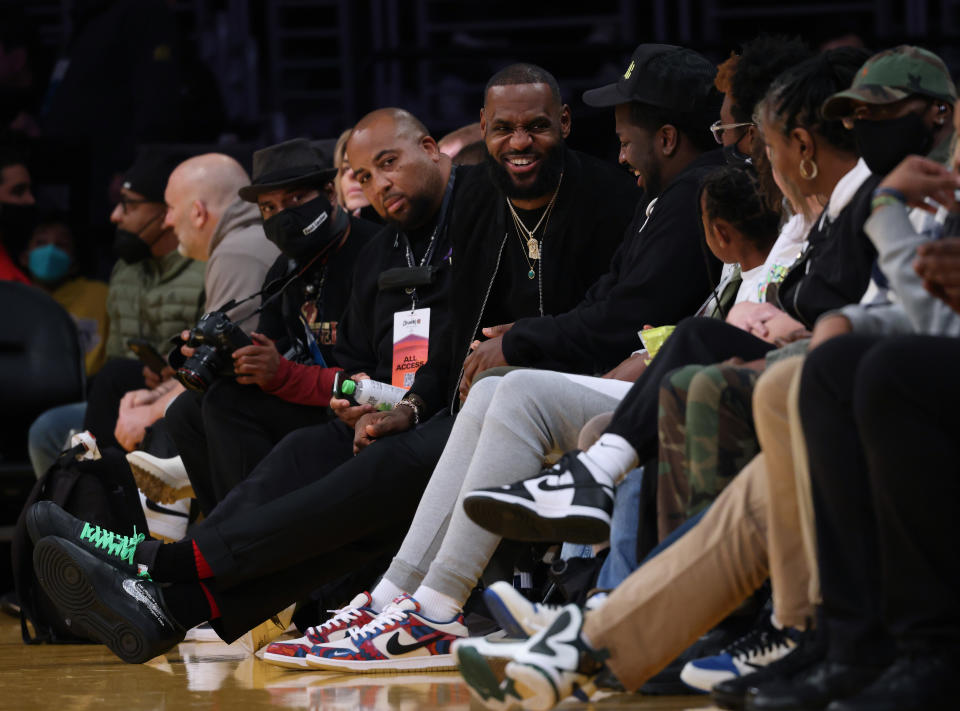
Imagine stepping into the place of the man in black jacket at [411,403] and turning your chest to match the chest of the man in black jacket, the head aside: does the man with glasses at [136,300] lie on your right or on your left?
on your right

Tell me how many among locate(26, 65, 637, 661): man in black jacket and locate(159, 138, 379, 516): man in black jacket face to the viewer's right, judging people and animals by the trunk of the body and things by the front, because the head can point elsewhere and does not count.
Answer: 0

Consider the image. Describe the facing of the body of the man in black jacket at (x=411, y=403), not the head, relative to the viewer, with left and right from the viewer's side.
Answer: facing the viewer and to the left of the viewer

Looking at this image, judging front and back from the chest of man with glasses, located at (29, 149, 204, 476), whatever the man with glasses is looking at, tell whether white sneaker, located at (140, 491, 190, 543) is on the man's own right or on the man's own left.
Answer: on the man's own left

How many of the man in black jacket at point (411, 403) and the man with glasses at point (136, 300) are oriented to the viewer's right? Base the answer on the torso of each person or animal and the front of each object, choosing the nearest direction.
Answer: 0

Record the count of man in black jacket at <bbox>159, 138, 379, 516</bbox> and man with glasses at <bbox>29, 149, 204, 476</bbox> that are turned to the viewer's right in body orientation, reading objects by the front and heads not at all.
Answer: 0

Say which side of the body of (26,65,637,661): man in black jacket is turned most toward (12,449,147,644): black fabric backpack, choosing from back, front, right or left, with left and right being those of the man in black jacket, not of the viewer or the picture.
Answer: front
